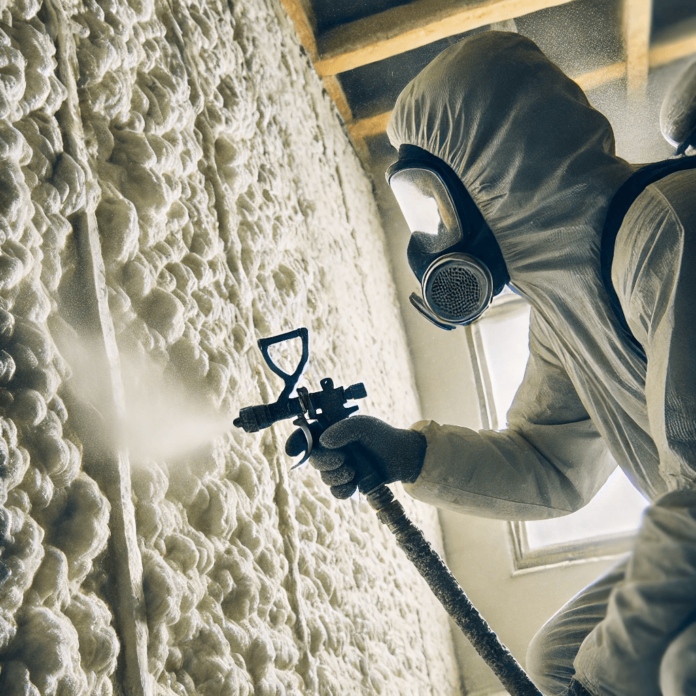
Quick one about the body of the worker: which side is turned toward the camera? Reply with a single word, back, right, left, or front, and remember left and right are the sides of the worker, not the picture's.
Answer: left

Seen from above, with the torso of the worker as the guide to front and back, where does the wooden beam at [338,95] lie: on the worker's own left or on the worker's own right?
on the worker's own right

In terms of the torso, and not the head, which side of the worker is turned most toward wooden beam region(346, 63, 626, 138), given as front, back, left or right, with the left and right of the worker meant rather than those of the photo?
right

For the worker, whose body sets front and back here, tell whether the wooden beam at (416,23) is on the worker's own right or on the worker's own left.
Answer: on the worker's own right

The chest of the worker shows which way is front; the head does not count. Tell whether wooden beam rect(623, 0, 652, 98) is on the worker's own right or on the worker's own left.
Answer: on the worker's own right
